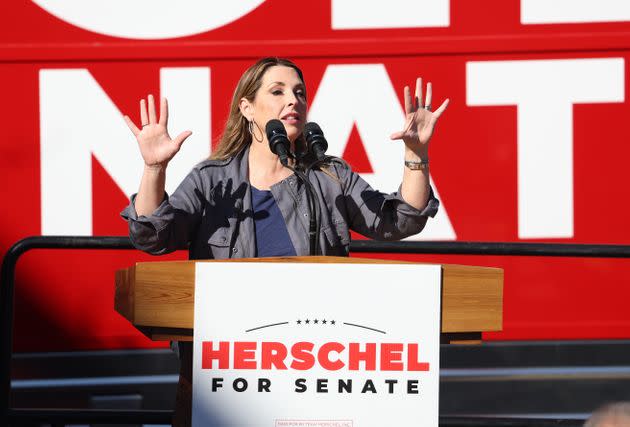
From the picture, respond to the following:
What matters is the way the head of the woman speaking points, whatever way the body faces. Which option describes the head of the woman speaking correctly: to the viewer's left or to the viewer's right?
to the viewer's right

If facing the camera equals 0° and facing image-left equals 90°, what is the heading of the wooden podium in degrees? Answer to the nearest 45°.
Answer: approximately 0°
